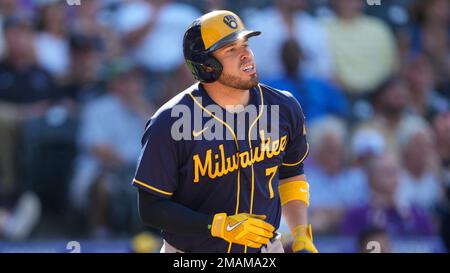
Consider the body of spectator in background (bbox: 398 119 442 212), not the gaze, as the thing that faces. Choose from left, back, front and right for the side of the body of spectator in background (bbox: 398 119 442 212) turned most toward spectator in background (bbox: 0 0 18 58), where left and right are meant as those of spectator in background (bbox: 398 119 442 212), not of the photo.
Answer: right

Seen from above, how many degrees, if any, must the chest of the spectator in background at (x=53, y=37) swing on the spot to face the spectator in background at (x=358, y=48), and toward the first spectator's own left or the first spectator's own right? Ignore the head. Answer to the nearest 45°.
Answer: approximately 90° to the first spectator's own left

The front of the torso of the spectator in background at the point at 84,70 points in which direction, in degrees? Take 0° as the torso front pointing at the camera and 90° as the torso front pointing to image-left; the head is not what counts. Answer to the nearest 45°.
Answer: approximately 0°

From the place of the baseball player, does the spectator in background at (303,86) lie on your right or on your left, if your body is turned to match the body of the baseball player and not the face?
on your left

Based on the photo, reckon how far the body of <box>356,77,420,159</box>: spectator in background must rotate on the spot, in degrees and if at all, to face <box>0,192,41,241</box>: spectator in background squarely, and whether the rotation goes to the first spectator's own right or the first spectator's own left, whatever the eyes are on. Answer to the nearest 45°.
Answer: approximately 90° to the first spectator's own right

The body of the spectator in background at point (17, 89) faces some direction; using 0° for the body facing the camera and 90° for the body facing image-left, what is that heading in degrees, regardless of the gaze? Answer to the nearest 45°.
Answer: approximately 0°
